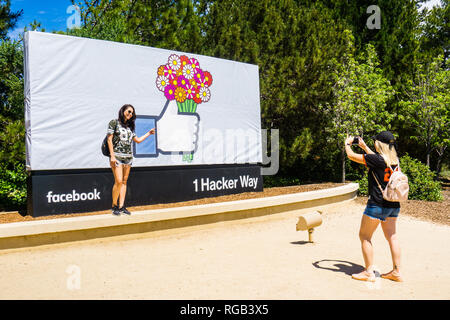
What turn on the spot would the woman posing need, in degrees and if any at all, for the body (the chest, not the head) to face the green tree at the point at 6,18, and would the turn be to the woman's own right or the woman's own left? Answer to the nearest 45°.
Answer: approximately 180°

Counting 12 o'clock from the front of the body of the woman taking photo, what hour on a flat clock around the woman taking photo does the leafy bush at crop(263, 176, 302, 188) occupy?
The leafy bush is roughly at 1 o'clock from the woman taking photo.

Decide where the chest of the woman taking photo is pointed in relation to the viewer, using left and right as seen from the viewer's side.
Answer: facing away from the viewer and to the left of the viewer

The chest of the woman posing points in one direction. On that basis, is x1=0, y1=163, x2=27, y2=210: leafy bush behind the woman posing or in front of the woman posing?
behind

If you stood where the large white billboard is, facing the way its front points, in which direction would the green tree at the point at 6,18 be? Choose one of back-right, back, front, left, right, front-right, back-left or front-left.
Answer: back

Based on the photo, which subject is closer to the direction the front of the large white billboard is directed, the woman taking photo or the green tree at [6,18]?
the woman taking photo

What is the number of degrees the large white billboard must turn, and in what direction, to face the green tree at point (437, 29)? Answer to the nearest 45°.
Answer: approximately 90° to its left

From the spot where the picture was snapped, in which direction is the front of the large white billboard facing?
facing the viewer and to the right of the viewer

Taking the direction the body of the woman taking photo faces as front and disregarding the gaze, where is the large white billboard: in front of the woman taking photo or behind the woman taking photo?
in front

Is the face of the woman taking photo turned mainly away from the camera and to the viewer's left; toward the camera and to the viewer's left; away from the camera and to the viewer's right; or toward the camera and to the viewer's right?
away from the camera and to the viewer's left

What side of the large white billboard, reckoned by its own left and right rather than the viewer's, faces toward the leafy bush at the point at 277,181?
left

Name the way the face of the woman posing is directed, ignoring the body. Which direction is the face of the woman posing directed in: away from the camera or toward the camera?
toward the camera
